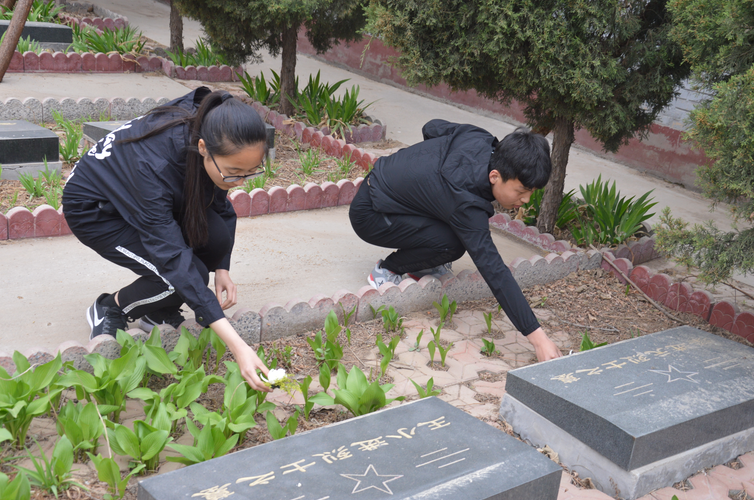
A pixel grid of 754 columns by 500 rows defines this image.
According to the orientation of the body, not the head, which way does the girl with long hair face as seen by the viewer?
to the viewer's right

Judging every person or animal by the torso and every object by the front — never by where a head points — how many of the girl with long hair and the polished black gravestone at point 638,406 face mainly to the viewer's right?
1

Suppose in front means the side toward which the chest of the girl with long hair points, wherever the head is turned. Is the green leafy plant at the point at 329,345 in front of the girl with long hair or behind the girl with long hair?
in front

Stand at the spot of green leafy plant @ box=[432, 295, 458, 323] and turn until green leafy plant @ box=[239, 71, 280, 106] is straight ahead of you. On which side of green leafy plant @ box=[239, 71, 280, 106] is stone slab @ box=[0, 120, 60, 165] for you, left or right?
left

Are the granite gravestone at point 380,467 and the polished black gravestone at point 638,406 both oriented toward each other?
no

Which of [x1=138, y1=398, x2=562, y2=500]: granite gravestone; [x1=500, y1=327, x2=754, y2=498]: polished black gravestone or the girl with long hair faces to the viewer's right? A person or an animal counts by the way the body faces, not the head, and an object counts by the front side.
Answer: the girl with long hair

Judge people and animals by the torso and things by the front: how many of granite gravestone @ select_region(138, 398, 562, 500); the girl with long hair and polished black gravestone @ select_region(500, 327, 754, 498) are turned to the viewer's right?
1

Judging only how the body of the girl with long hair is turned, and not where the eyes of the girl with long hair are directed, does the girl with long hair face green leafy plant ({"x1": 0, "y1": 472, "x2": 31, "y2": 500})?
no

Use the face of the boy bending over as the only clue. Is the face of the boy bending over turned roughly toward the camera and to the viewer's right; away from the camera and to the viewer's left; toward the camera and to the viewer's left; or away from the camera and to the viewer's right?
toward the camera and to the viewer's right
